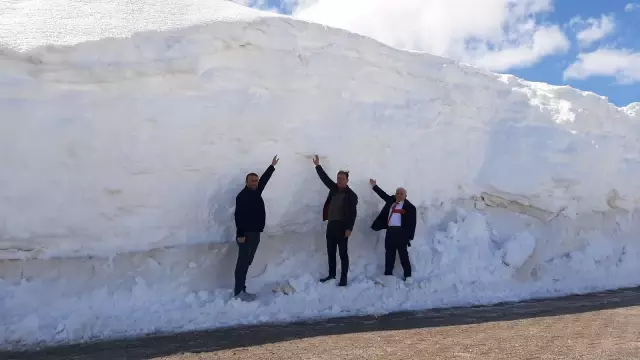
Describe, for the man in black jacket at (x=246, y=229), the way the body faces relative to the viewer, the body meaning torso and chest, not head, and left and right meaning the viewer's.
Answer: facing the viewer and to the right of the viewer

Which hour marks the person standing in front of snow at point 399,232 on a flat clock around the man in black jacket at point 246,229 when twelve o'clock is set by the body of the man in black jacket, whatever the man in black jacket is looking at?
The person standing in front of snow is roughly at 10 o'clock from the man in black jacket.

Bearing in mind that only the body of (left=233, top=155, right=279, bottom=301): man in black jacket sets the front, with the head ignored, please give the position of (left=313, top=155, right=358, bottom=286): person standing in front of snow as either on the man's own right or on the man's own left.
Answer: on the man's own left
